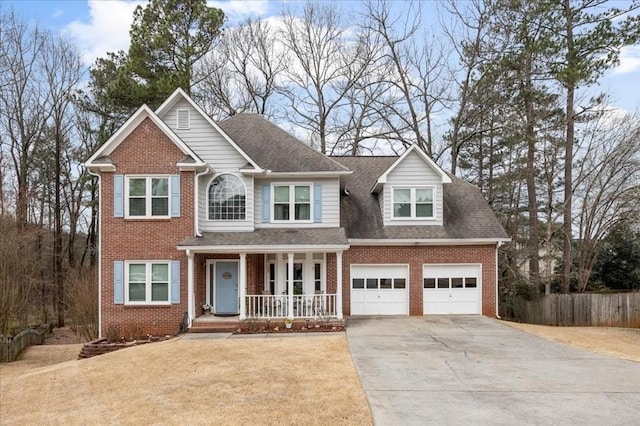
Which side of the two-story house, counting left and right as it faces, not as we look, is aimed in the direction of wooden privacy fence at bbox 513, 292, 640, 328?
left

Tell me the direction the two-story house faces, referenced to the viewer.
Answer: facing the viewer

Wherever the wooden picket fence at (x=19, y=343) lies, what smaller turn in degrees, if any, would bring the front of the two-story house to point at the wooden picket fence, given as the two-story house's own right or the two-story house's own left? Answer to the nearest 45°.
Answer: approximately 90° to the two-story house's own right
